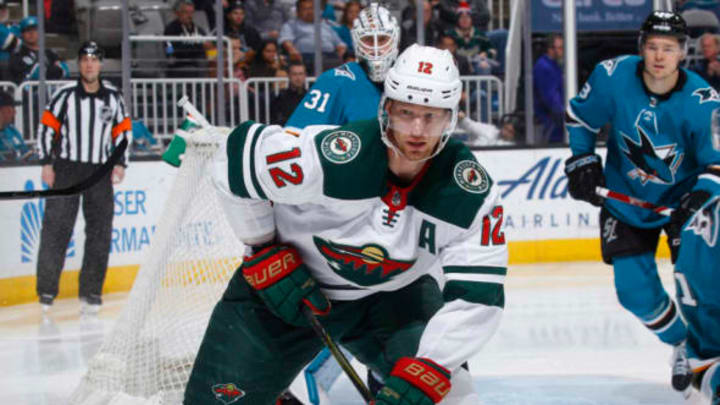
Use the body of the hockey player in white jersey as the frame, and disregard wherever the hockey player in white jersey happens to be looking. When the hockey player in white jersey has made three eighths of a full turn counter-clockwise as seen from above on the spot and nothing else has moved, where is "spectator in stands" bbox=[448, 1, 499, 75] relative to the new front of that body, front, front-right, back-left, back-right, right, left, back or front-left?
front-left

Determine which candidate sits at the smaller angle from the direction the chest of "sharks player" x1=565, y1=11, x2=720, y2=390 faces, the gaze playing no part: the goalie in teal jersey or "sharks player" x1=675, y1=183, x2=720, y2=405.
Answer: the sharks player

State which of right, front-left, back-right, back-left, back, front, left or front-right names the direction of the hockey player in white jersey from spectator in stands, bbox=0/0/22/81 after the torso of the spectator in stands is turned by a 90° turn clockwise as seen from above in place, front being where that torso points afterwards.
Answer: left

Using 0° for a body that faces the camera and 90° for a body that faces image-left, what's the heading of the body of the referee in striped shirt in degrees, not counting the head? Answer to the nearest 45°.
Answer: approximately 0°

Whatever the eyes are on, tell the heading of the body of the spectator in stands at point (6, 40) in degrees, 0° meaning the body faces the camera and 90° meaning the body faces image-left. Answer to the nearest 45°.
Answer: approximately 0°

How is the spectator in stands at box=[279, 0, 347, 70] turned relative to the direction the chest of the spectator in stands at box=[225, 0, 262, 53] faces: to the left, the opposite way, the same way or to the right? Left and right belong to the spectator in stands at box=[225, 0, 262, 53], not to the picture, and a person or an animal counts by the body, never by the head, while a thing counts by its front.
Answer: the same way

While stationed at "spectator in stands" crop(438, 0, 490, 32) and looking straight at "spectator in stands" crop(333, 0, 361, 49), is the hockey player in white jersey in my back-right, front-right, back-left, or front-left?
front-left

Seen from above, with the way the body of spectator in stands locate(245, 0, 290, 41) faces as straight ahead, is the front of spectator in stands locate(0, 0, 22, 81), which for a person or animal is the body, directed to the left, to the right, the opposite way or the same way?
the same way

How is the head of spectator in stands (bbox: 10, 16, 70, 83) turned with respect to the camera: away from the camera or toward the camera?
toward the camera

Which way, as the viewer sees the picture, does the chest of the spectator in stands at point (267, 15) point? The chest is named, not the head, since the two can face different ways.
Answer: toward the camera

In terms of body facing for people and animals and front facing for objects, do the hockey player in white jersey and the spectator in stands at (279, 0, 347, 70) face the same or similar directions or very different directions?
same or similar directions

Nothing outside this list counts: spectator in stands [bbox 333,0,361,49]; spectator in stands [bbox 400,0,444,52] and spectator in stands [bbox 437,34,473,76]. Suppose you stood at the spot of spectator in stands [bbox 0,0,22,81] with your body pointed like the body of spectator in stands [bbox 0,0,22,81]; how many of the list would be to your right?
0
